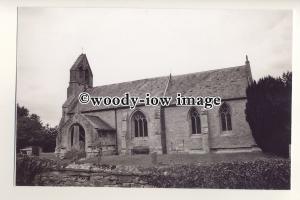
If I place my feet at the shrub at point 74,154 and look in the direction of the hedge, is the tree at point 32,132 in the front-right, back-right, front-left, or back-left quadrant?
back-right

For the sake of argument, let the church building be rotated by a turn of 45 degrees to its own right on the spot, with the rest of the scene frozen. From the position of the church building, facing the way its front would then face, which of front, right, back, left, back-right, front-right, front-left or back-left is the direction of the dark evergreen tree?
back

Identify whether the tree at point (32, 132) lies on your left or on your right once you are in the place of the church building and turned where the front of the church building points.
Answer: on your right

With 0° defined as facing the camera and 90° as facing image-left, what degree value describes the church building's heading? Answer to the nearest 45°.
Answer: approximately 45°
